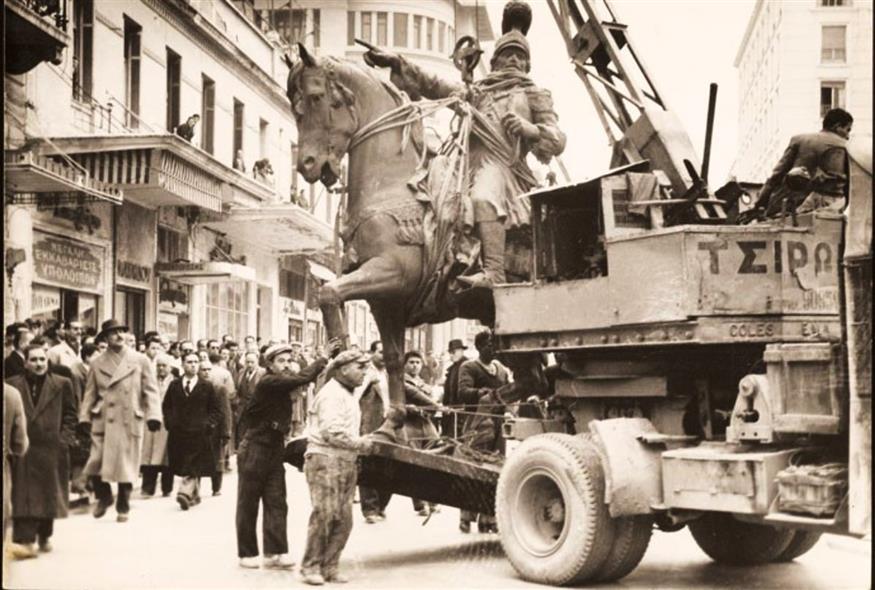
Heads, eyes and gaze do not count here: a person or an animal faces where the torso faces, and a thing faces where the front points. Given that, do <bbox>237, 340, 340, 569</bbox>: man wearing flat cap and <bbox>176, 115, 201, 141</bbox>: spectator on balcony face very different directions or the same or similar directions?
same or similar directions

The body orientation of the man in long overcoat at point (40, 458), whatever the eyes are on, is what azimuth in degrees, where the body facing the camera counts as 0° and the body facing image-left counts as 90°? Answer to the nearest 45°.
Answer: approximately 0°

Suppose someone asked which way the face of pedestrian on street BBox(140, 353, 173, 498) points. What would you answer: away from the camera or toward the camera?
toward the camera

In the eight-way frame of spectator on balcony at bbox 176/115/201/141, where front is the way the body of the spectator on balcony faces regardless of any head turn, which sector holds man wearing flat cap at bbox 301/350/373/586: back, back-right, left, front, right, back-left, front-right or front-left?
front-right

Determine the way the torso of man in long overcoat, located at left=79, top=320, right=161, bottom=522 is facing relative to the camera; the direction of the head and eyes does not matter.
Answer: toward the camera

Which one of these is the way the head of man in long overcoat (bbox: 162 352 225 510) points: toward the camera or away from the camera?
toward the camera

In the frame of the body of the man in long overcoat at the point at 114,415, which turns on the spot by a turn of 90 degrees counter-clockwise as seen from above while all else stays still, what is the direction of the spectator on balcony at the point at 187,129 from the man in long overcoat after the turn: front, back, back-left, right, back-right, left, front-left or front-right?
left

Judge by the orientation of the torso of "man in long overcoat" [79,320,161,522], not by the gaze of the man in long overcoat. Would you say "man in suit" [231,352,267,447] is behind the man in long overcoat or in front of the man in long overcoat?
behind

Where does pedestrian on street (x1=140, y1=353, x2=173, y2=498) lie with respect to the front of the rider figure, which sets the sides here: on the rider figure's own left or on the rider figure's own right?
on the rider figure's own right

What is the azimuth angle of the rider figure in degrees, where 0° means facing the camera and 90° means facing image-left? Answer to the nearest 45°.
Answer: approximately 45°

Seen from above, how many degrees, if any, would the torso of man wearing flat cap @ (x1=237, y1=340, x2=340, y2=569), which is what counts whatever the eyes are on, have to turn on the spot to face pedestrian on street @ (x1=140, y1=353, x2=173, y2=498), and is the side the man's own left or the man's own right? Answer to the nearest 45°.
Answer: approximately 135° to the man's own left
